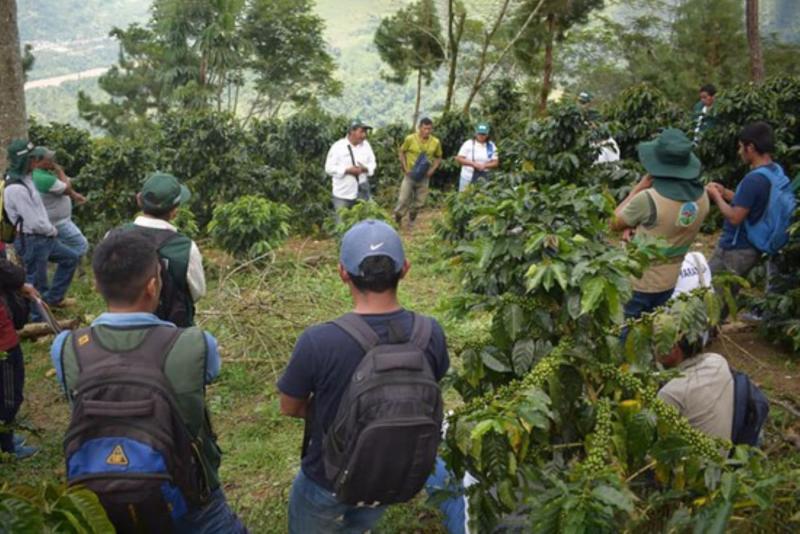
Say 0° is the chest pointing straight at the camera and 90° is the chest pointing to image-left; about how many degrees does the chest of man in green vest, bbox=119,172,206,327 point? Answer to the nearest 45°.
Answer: approximately 225°

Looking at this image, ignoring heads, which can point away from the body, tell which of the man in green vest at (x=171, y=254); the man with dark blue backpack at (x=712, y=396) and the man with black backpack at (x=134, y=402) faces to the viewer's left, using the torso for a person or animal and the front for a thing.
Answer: the man with dark blue backpack at (x=712, y=396)

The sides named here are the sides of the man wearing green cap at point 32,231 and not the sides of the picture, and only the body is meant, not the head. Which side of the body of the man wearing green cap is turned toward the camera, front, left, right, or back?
right

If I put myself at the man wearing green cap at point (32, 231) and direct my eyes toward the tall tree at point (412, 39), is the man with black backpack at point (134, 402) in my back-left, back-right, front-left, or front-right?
back-right

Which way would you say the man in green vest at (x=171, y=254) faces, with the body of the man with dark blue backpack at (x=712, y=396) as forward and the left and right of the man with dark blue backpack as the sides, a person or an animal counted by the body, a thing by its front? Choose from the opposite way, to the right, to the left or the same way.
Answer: to the right

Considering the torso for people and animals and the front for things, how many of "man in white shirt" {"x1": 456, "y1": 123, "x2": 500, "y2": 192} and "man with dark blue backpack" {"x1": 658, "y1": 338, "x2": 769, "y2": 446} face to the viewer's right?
0

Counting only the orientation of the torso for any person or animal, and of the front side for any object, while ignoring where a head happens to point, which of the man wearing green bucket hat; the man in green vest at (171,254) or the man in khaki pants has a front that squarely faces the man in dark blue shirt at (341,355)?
the man in khaki pants

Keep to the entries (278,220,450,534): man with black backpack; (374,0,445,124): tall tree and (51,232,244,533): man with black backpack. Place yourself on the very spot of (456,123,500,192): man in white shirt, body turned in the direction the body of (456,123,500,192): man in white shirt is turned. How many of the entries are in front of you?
2

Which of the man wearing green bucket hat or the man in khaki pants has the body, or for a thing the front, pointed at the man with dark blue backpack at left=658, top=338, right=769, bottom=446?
the man in khaki pants

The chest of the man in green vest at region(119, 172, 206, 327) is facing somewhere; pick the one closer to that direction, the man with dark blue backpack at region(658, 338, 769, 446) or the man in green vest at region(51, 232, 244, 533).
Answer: the man with dark blue backpack

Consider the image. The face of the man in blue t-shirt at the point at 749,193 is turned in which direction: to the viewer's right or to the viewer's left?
to the viewer's left

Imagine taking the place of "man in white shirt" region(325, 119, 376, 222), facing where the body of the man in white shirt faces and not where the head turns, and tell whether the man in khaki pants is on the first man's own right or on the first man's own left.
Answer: on the first man's own left

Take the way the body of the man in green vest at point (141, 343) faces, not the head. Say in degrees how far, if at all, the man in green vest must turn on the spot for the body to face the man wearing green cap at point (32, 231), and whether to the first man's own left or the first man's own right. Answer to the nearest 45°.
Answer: approximately 45° to the first man's own left

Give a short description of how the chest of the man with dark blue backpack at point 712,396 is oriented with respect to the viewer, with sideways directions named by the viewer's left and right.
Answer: facing to the left of the viewer
